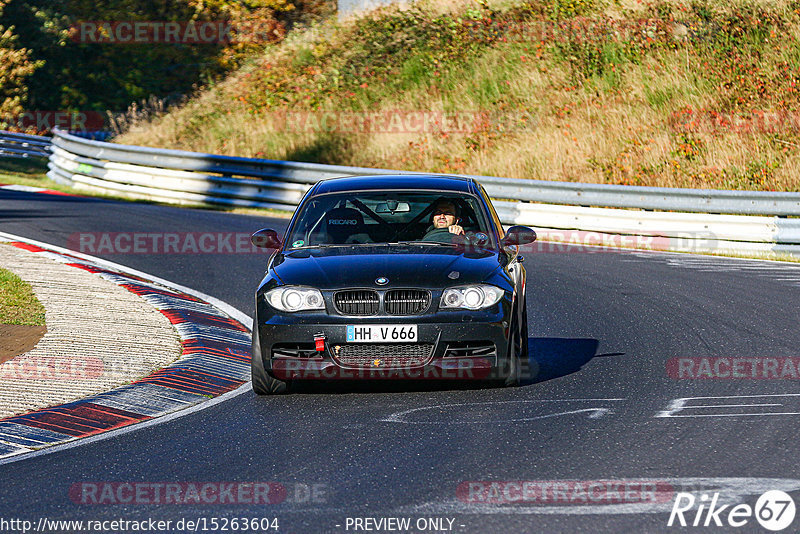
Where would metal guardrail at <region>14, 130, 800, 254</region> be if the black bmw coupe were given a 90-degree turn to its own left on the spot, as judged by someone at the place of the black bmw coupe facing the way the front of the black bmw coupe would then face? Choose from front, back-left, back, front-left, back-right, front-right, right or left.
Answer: left

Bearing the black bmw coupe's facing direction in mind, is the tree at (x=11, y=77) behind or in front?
behind

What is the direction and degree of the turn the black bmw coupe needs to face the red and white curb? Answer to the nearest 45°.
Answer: approximately 90° to its right

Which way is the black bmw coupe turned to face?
toward the camera

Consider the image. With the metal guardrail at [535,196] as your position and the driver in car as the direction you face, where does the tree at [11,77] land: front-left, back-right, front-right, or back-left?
back-right
